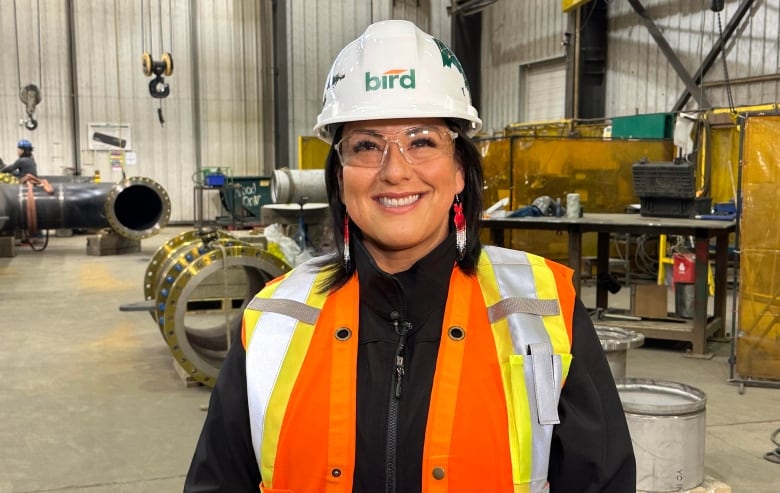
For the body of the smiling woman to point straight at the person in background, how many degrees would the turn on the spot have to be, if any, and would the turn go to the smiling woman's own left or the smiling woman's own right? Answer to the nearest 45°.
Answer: approximately 135° to the smiling woman's own right

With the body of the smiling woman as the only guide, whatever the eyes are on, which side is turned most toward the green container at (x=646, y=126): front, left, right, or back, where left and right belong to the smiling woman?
back

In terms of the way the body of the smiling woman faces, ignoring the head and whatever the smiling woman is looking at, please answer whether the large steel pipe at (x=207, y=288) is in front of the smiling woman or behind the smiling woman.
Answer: behind

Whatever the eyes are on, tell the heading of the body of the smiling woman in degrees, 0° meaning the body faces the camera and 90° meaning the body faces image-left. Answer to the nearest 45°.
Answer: approximately 0°
